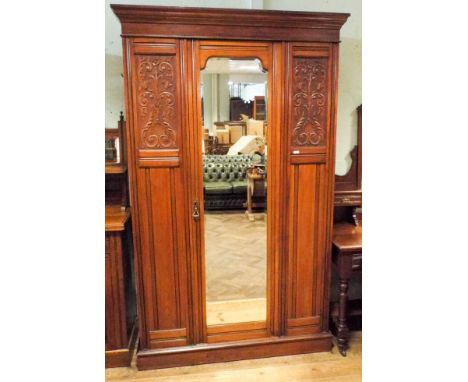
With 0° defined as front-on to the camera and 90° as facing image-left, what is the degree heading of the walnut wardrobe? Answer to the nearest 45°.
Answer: approximately 0°

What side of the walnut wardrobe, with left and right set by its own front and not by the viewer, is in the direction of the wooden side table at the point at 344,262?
left
